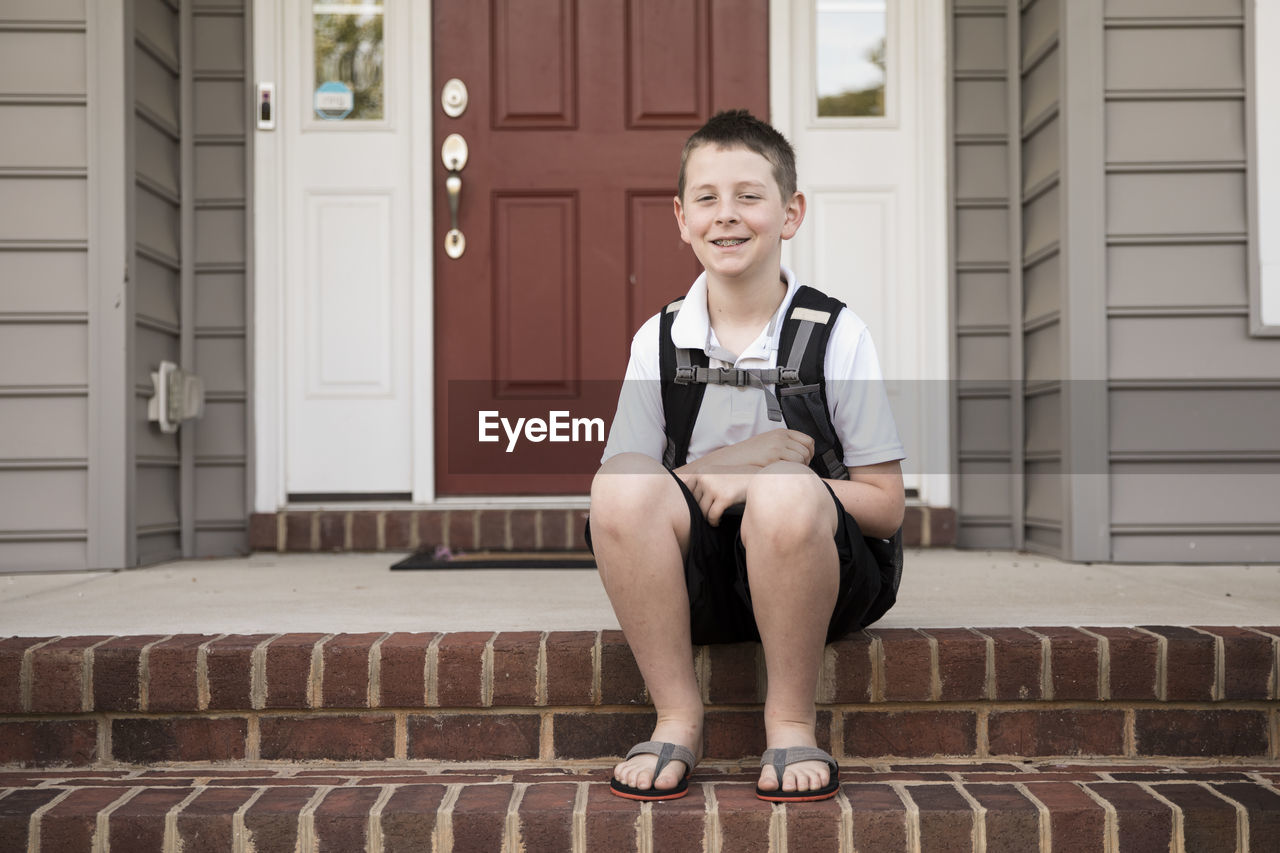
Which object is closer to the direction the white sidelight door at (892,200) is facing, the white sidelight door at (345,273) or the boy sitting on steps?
the boy sitting on steps

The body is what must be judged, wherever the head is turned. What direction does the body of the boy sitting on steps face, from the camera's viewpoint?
toward the camera

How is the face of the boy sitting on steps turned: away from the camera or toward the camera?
toward the camera

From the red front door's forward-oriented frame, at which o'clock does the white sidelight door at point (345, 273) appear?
The white sidelight door is roughly at 3 o'clock from the red front door.

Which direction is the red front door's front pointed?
toward the camera

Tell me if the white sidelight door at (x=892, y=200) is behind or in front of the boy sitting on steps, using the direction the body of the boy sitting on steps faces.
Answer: behind

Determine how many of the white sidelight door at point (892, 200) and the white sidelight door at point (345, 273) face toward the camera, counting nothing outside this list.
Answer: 2

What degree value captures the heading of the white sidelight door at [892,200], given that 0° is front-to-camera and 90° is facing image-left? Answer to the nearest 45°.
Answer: approximately 0°

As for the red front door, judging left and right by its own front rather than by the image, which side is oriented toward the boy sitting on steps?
front

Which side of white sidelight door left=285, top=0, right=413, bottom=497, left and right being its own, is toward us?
front

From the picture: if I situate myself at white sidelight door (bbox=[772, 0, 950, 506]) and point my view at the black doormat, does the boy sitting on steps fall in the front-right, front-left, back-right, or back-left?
front-left
